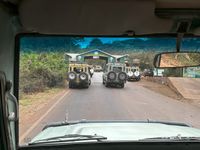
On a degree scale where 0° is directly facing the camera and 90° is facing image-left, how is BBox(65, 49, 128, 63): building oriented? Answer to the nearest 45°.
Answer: approximately 0°
